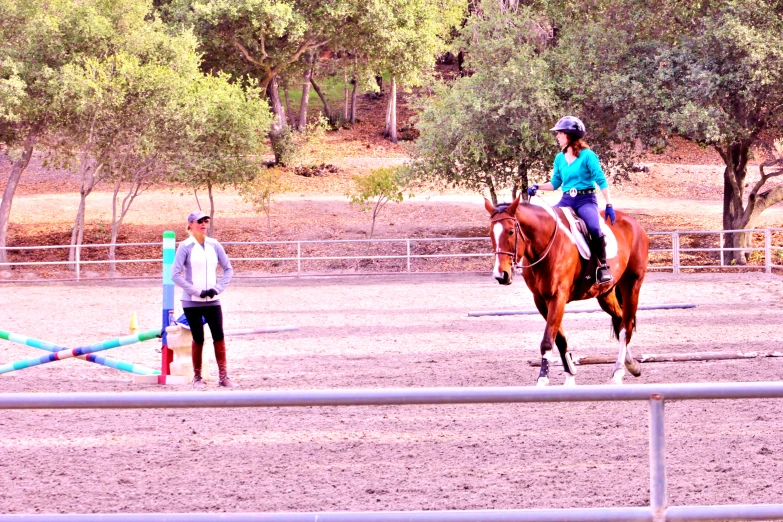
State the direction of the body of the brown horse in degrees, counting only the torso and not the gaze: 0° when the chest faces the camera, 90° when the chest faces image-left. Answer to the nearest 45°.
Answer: approximately 45°

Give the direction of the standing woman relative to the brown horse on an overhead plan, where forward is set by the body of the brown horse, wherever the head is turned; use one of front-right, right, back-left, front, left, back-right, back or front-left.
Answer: front-right

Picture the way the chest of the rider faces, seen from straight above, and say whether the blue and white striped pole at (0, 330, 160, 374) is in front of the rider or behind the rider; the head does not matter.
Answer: in front

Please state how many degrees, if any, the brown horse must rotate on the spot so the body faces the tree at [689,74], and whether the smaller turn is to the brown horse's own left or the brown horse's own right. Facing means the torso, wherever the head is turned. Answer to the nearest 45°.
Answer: approximately 135° to the brown horse's own right

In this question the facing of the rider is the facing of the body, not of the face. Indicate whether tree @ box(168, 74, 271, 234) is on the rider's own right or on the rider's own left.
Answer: on the rider's own right

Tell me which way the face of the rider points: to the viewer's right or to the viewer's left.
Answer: to the viewer's left

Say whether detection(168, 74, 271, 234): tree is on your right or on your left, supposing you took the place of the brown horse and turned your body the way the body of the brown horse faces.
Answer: on your right

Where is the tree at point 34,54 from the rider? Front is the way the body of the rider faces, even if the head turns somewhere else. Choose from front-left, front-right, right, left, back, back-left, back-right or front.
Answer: right

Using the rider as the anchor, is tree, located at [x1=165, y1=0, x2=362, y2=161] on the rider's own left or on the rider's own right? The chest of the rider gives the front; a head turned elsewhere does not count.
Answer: on the rider's own right

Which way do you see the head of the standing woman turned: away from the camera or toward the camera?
toward the camera

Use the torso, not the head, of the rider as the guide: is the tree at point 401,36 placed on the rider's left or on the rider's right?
on the rider's right

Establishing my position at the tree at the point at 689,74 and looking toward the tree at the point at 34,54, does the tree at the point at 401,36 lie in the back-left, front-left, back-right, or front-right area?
front-right

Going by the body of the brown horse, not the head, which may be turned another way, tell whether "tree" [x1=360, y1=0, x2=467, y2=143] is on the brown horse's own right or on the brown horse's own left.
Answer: on the brown horse's own right

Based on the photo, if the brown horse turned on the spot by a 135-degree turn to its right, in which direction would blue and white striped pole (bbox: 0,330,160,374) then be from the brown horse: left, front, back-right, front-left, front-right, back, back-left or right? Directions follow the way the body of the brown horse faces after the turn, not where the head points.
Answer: left

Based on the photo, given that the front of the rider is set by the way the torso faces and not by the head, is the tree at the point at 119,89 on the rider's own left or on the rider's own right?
on the rider's own right
